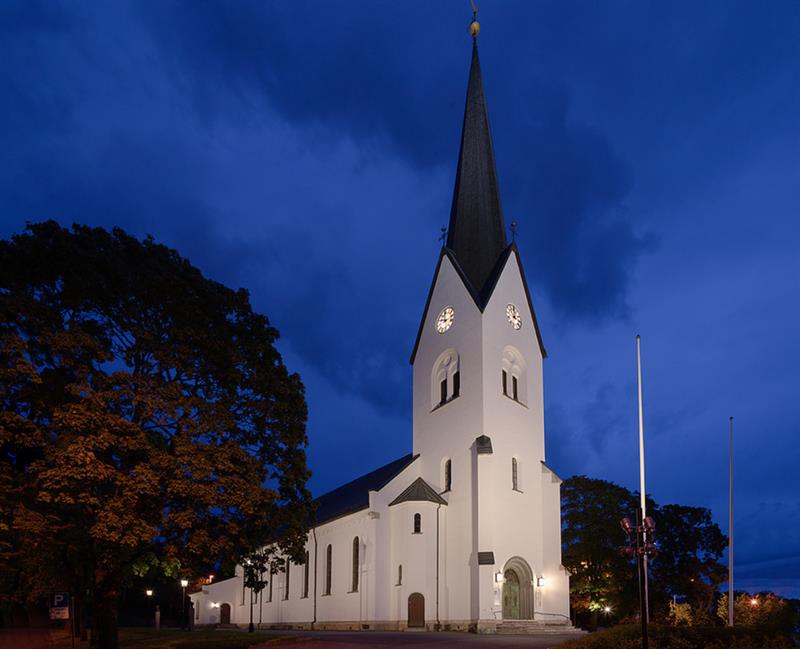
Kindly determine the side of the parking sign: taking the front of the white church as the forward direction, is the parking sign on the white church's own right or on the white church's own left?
on the white church's own right

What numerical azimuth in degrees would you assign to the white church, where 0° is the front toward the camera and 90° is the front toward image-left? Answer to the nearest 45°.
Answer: approximately 315°

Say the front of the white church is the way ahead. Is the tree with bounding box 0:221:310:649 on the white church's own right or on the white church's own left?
on the white church's own right
